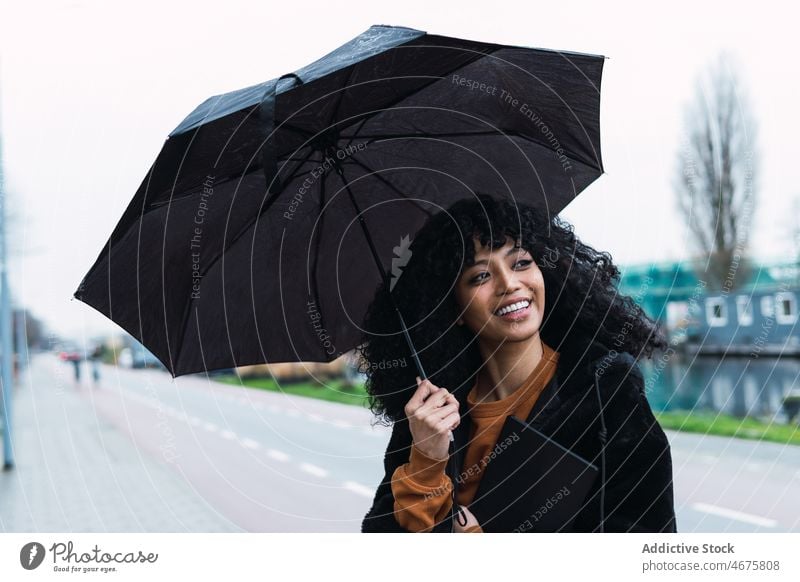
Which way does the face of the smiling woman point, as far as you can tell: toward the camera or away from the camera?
toward the camera

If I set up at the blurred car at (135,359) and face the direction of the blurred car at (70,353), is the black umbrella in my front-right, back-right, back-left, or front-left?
back-left

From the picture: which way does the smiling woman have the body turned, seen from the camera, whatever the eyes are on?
toward the camera

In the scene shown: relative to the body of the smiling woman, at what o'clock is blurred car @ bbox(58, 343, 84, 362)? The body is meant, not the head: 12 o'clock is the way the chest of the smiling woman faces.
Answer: The blurred car is roughly at 4 o'clock from the smiling woman.
